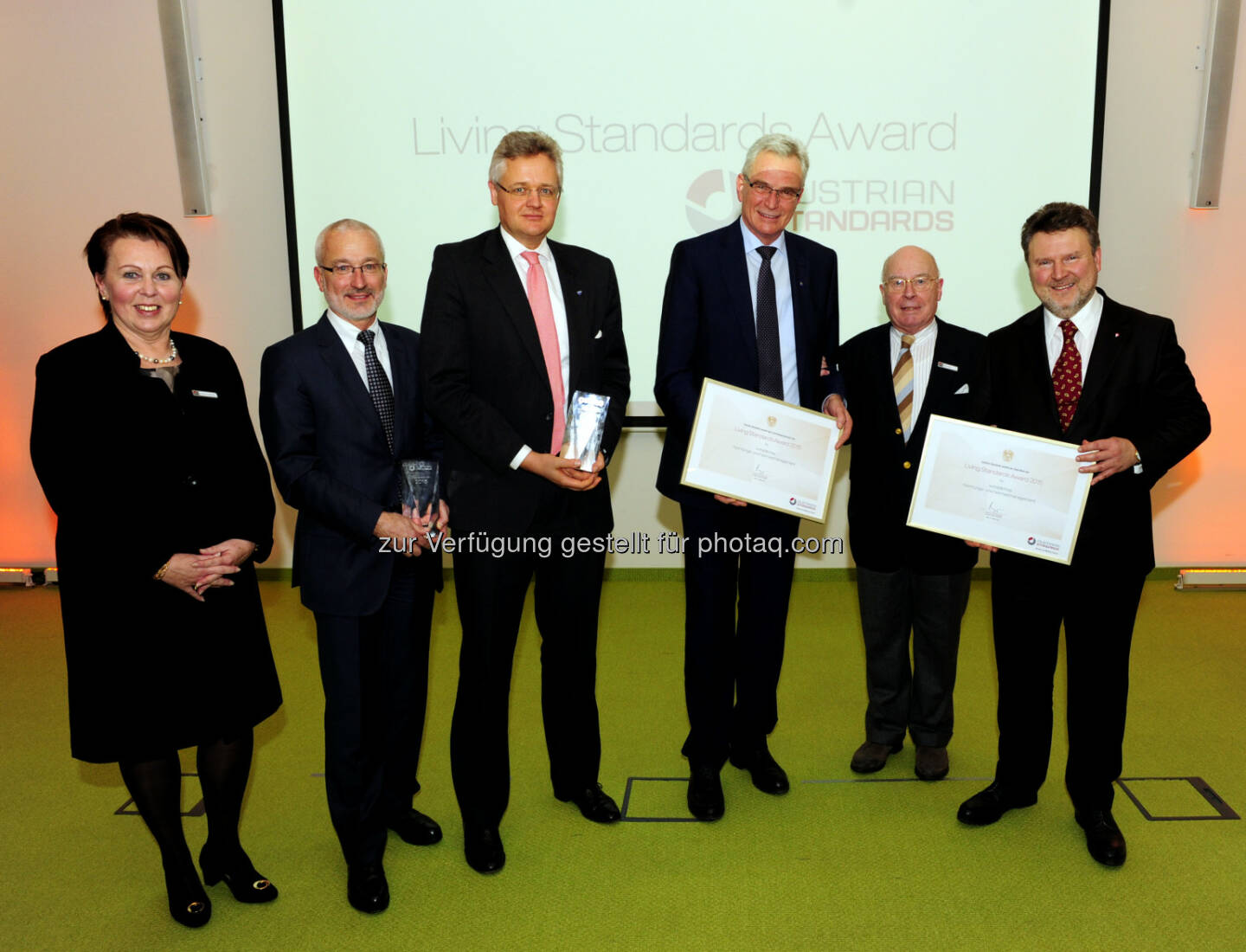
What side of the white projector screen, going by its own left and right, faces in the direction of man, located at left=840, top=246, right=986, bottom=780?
front

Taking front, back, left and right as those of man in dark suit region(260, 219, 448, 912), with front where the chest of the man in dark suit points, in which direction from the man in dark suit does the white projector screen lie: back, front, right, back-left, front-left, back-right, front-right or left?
left

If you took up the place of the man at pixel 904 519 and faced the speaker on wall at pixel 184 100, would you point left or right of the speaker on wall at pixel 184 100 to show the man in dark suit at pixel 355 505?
left

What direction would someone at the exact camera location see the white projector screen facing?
facing the viewer

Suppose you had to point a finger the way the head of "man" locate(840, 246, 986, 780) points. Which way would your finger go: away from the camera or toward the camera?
toward the camera

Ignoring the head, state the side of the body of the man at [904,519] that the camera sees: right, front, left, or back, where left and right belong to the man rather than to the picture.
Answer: front

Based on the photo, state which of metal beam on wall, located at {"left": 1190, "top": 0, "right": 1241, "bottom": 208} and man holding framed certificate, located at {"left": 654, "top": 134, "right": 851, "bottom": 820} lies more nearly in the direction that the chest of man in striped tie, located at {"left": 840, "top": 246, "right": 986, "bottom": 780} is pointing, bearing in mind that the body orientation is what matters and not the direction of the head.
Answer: the man holding framed certificate

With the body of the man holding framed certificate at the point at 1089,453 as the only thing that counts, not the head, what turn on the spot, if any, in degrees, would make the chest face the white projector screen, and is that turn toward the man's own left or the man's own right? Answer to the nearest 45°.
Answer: approximately 135° to the man's own right

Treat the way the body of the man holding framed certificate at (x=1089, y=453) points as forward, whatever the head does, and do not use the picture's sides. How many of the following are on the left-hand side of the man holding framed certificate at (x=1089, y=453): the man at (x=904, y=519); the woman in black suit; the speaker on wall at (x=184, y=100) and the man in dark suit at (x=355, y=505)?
0

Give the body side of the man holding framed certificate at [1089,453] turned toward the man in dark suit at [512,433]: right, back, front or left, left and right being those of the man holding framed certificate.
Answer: right

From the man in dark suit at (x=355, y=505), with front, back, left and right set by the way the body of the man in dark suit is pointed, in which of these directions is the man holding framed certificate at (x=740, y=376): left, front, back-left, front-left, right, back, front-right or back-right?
front-left

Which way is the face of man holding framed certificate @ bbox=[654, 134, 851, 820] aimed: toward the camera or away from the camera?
toward the camera

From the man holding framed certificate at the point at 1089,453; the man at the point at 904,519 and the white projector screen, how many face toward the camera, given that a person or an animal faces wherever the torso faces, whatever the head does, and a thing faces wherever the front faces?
3

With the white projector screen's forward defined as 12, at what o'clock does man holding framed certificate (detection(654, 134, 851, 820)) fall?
The man holding framed certificate is roughly at 12 o'clock from the white projector screen.

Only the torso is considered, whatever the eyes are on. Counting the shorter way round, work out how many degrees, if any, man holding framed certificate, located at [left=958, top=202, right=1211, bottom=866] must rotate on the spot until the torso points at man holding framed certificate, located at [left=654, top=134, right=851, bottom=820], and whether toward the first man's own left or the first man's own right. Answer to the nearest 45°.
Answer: approximately 90° to the first man's own right

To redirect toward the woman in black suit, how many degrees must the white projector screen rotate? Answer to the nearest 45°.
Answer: approximately 45° to its right
